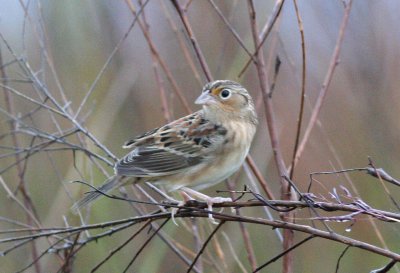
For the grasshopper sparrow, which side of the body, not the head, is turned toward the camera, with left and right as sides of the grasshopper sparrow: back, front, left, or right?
right
